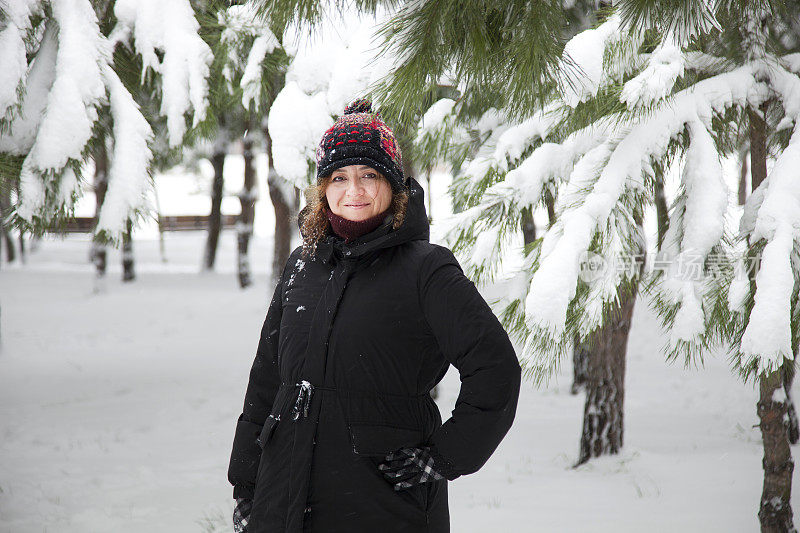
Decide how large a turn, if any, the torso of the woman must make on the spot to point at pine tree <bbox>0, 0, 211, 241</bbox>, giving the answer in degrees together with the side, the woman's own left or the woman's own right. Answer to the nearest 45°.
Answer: approximately 90° to the woman's own right

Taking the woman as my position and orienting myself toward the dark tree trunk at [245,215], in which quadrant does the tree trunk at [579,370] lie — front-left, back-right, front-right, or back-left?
front-right

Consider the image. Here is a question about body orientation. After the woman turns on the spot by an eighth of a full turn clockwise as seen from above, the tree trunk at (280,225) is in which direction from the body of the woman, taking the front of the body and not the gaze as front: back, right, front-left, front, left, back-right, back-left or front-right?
right

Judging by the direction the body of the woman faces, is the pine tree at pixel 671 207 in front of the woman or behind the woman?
behind

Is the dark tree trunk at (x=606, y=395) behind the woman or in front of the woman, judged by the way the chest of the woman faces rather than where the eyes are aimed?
behind

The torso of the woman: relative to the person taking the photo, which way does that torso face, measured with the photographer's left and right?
facing the viewer and to the left of the viewer

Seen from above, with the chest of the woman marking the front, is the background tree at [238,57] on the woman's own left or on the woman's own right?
on the woman's own right

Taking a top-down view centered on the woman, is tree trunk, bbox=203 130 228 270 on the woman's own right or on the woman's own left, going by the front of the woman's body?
on the woman's own right
